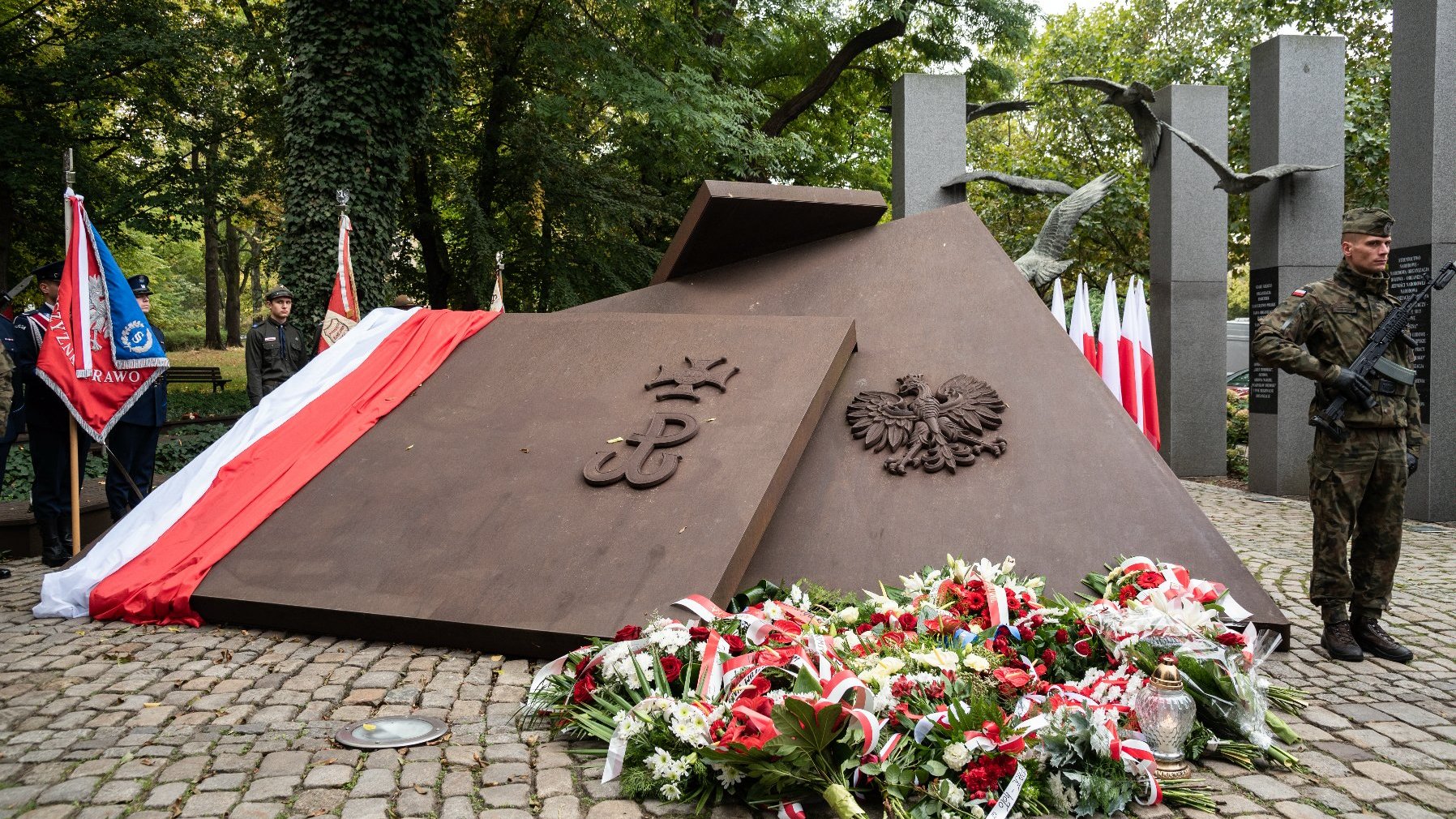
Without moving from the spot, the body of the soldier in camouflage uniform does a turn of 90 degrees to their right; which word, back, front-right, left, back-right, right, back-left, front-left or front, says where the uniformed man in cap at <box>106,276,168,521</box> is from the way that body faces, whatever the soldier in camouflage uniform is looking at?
front-right

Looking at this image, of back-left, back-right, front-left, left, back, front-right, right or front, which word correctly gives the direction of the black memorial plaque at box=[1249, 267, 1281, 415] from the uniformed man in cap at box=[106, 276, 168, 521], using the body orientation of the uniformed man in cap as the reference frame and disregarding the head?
front-left

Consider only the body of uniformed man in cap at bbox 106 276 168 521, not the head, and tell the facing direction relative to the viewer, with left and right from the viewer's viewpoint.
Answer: facing the viewer and to the right of the viewer

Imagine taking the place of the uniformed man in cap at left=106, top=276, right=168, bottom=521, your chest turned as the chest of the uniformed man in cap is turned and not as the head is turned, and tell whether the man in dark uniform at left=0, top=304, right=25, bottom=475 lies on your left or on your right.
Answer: on your right

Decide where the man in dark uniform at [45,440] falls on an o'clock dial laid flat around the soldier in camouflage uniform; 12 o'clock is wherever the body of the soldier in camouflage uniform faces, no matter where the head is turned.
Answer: The man in dark uniform is roughly at 4 o'clock from the soldier in camouflage uniform.

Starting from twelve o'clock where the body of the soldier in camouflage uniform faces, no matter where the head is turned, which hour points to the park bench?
The park bench is roughly at 5 o'clock from the soldier in camouflage uniform.

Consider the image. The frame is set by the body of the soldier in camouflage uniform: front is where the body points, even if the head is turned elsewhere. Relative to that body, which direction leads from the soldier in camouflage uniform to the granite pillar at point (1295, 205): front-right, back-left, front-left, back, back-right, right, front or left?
back-left

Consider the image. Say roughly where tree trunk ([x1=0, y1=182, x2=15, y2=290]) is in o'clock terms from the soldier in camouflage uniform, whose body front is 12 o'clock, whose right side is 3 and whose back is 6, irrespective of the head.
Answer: The tree trunk is roughly at 5 o'clock from the soldier in camouflage uniform.

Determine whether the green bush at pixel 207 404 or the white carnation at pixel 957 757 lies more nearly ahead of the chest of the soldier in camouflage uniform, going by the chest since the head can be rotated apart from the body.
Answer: the white carnation

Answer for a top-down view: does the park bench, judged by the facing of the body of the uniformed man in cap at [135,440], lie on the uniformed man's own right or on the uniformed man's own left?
on the uniformed man's own left

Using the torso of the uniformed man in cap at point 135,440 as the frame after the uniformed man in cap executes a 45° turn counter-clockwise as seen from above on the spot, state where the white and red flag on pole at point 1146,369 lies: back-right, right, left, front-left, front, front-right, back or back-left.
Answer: front

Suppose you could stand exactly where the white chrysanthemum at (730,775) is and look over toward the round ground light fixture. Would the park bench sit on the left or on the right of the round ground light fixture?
right

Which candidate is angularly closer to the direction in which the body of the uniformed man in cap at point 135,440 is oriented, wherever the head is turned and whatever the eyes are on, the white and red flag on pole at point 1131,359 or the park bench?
the white and red flag on pole

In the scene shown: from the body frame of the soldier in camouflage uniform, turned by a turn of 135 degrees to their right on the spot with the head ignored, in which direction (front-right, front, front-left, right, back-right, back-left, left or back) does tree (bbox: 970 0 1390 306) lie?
right

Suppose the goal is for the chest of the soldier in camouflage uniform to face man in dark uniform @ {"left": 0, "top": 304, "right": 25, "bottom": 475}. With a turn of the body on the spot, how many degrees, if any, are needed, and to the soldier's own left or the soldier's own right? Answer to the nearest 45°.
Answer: approximately 135° to the soldier's own right

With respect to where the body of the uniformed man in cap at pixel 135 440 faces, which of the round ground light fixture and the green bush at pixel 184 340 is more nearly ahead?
the round ground light fixture
